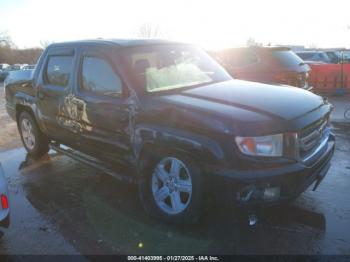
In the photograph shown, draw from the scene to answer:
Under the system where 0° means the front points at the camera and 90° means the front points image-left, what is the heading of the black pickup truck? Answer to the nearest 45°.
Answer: approximately 315°

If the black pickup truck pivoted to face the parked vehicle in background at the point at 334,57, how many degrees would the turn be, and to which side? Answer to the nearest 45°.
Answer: approximately 90° to its left

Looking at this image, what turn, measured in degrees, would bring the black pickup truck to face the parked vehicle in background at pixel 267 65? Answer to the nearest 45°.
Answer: approximately 90° to its left
